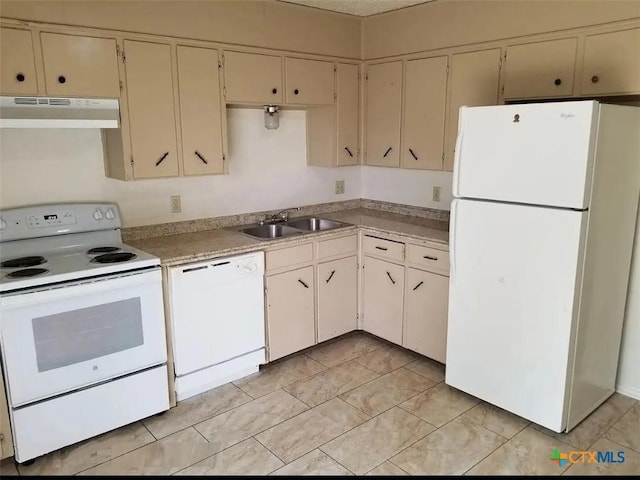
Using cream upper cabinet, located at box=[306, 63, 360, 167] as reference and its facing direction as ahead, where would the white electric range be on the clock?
The white electric range is roughly at 3 o'clock from the cream upper cabinet.

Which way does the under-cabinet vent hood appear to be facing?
toward the camera

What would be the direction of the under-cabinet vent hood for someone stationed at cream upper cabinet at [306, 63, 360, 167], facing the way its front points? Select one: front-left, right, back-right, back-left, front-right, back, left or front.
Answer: right

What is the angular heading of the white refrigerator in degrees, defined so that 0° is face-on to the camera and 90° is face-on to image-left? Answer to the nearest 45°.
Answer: approximately 45°

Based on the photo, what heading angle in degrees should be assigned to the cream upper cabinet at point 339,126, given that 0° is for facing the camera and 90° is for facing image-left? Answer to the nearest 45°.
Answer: approximately 315°

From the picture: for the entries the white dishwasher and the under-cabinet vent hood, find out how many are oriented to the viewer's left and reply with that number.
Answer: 0

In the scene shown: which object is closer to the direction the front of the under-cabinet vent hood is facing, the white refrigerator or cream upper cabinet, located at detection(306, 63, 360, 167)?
the white refrigerator

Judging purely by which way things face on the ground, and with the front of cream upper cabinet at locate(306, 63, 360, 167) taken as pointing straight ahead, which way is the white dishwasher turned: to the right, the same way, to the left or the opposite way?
the same way

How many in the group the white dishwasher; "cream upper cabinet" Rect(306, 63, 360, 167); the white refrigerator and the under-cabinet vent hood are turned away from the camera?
0

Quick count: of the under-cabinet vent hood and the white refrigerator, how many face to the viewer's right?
0

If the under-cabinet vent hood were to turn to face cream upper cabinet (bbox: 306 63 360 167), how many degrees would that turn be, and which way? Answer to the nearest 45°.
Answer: approximately 90° to its left
